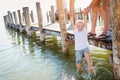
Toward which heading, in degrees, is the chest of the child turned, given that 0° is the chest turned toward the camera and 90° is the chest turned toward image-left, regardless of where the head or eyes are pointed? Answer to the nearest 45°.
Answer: approximately 0°

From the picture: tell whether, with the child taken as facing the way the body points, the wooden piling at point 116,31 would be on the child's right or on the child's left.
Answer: on the child's left
